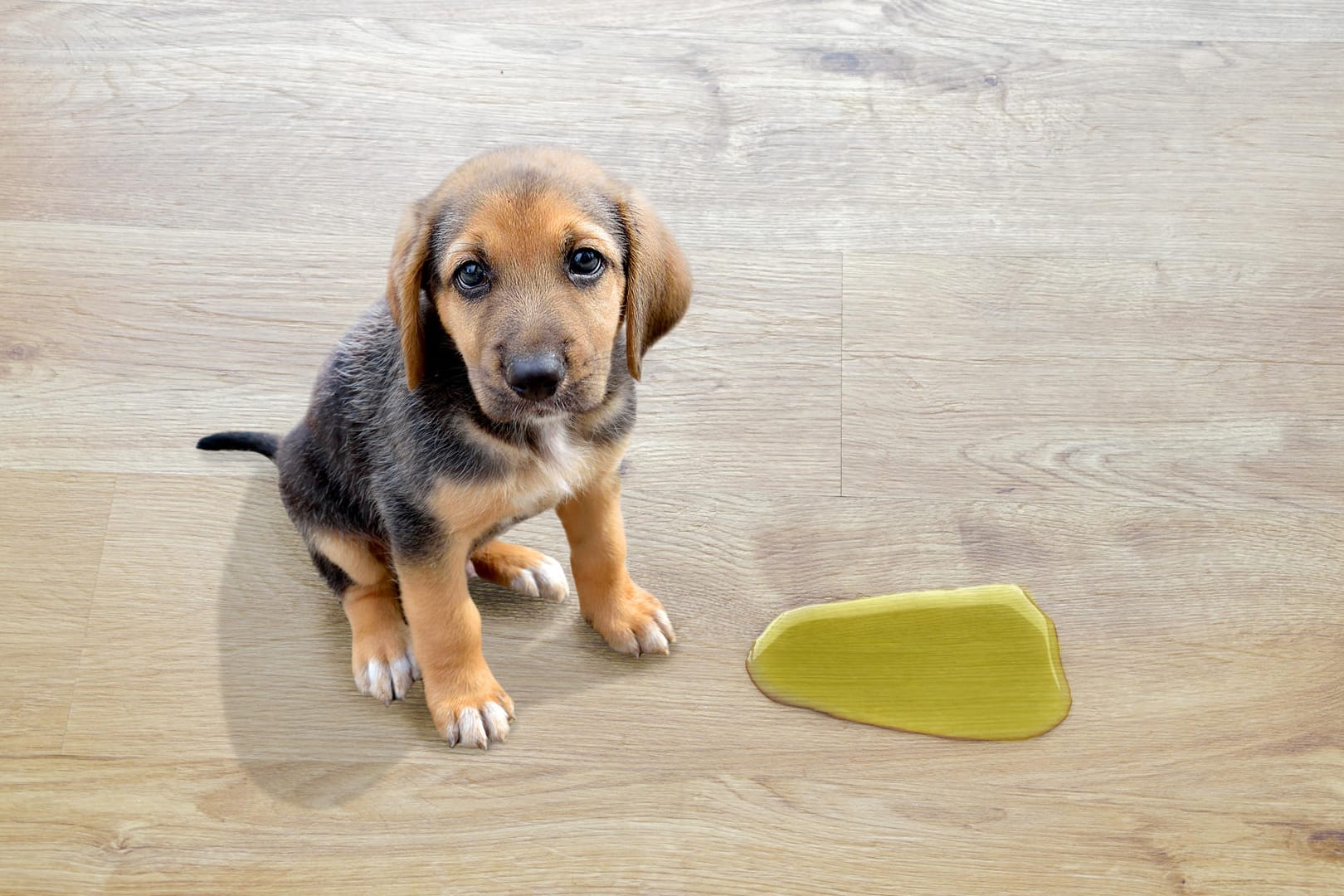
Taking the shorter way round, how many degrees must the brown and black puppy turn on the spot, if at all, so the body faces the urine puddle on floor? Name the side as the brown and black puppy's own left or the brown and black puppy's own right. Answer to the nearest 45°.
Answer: approximately 45° to the brown and black puppy's own left

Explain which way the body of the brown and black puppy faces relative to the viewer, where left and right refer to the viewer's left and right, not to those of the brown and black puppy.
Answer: facing the viewer and to the right of the viewer
